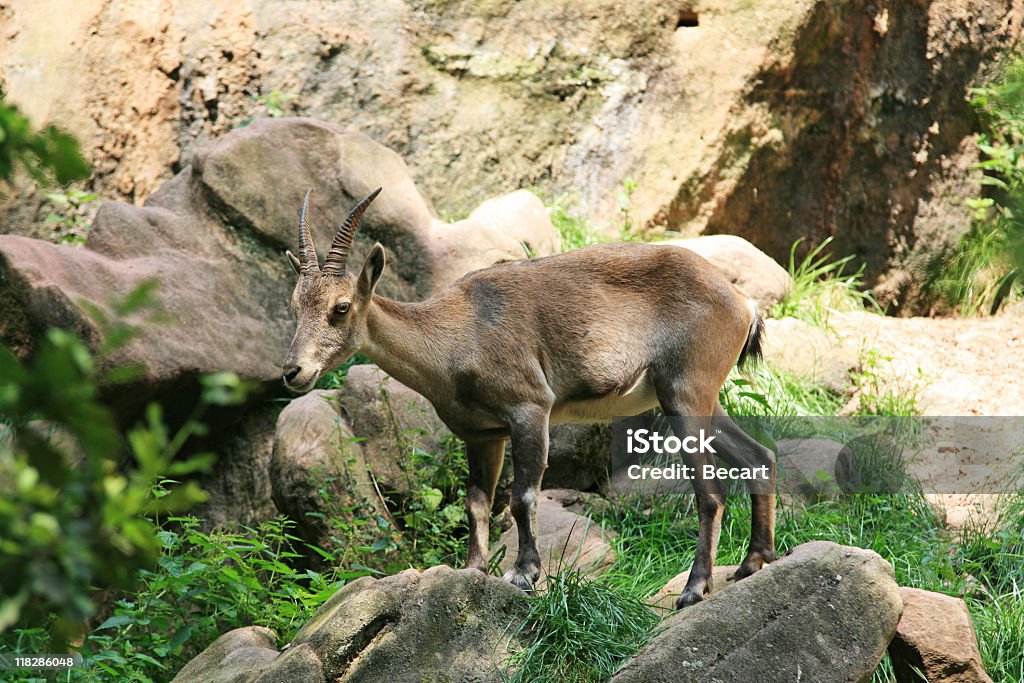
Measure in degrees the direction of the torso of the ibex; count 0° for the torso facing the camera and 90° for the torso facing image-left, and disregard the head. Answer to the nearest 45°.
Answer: approximately 90°

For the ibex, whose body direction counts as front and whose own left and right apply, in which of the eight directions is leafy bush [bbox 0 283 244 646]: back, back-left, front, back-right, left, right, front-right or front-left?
left

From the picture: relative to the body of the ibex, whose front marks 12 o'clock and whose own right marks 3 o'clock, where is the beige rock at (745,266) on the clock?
The beige rock is roughly at 4 o'clock from the ibex.

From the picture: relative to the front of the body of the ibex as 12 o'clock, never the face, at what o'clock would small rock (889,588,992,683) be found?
The small rock is roughly at 7 o'clock from the ibex.

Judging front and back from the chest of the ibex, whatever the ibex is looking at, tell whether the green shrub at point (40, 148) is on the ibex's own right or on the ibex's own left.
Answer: on the ibex's own left

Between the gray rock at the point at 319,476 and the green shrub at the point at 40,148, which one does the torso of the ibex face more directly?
the gray rock

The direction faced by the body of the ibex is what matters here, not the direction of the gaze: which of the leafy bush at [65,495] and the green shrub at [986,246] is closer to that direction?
the leafy bush

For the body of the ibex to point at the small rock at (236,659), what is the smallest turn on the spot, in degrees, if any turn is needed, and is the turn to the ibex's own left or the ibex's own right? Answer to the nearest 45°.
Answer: approximately 45° to the ibex's own left

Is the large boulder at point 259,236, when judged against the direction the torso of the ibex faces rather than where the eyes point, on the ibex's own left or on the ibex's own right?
on the ibex's own right

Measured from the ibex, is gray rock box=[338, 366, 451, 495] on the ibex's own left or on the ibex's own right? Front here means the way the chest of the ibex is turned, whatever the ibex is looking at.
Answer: on the ibex's own right
